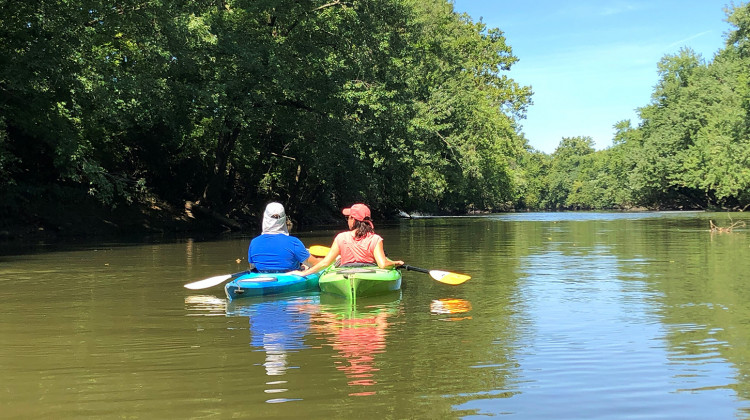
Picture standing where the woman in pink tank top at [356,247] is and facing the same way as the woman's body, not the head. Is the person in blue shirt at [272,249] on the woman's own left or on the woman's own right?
on the woman's own left

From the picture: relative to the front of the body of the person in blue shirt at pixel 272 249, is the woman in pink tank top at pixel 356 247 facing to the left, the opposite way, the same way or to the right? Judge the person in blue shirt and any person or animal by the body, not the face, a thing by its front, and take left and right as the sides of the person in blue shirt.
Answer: the same way

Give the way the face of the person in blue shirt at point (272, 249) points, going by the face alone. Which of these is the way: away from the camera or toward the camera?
away from the camera

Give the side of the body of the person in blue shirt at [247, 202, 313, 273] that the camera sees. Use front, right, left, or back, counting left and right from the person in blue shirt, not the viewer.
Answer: back

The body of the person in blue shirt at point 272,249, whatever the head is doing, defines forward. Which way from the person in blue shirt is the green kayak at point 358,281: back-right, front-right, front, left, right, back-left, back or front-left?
back-right

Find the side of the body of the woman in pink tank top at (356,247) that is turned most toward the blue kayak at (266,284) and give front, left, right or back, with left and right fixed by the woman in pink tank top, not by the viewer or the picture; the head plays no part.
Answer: left

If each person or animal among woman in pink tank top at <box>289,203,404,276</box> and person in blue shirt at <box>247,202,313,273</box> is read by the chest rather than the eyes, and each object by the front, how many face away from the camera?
2

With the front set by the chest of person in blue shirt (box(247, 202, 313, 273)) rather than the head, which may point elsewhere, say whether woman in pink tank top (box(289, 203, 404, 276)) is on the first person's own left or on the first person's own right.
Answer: on the first person's own right

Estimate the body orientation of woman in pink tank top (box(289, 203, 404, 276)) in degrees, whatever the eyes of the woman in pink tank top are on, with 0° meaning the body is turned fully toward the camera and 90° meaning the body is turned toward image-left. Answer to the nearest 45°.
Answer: approximately 180°
